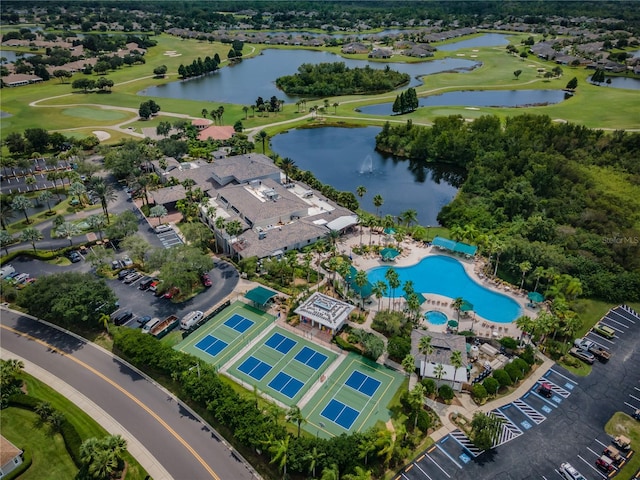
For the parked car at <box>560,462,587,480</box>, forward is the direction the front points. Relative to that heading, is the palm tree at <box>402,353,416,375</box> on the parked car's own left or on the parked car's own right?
on the parked car's own right

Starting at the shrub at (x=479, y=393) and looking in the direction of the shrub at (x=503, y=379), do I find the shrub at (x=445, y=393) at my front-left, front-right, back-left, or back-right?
back-left

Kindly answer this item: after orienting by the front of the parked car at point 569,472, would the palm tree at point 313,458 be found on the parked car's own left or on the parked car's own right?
on the parked car's own right
